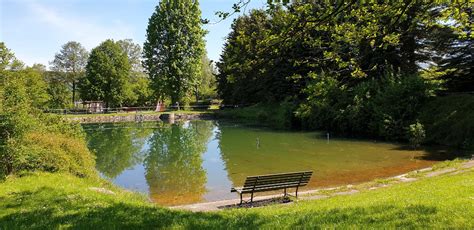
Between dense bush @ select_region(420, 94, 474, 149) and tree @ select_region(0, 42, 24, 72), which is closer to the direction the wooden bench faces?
the tree

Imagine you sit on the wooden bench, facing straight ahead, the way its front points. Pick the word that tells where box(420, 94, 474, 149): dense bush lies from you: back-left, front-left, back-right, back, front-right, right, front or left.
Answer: right

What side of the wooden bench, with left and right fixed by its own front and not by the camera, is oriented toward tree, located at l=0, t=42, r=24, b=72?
front

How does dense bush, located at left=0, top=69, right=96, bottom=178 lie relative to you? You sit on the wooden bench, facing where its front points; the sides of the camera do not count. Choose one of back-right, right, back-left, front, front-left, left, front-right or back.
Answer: front-left

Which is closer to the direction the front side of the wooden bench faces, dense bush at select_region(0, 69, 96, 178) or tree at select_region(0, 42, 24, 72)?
the tree

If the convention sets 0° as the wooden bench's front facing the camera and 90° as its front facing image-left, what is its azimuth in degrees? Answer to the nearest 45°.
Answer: approximately 135°

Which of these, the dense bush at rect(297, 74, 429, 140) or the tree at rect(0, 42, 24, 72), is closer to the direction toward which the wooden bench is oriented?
the tree
